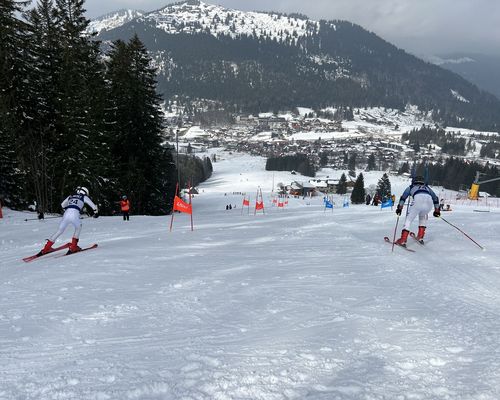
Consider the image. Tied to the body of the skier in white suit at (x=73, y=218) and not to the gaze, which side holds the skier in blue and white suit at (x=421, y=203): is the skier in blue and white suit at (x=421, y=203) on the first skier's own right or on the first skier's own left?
on the first skier's own right
